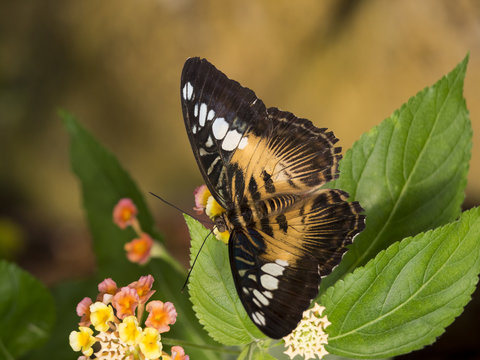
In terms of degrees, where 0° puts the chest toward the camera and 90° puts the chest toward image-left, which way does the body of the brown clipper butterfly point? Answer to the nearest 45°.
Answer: approximately 90°
